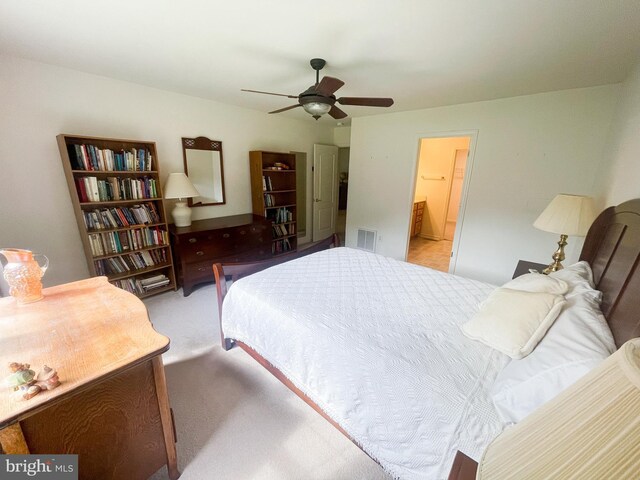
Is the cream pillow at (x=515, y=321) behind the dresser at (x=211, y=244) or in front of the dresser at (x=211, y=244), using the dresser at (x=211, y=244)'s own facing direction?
in front

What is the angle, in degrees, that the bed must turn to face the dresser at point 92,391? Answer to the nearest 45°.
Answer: approximately 90° to its left

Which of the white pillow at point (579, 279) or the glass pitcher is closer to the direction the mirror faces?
the white pillow

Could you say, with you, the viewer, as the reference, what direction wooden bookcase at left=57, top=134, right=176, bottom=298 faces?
facing the viewer and to the right of the viewer

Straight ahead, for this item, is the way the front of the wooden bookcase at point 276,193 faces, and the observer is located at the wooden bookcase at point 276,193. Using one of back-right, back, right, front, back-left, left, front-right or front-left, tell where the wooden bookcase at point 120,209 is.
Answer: right

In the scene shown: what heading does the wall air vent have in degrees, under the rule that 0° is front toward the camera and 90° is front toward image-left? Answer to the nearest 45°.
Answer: approximately 45°

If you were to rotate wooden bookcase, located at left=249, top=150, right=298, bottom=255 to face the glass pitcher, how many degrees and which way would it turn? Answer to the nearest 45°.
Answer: approximately 90° to its right

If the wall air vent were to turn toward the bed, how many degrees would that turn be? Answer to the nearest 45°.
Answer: approximately 45° to its left

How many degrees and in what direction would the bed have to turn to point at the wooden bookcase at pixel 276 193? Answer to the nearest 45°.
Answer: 0° — it already faces it

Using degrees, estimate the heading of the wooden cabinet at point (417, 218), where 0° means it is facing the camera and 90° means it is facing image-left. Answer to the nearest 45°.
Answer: approximately 315°
